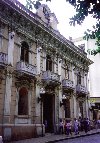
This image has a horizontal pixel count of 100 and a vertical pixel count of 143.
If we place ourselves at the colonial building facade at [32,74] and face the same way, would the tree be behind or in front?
in front

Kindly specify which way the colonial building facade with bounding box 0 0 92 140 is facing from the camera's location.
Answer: facing the viewer and to the right of the viewer
